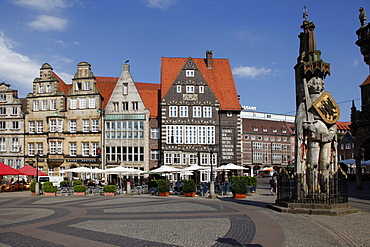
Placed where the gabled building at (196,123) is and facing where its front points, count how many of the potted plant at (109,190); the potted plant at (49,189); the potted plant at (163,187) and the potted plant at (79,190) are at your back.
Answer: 0

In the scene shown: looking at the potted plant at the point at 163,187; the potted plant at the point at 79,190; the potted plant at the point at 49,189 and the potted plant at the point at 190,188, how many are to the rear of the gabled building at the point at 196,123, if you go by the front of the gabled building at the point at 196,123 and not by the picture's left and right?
0

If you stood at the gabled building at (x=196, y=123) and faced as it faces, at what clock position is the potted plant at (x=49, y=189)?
The potted plant is roughly at 1 o'clock from the gabled building.

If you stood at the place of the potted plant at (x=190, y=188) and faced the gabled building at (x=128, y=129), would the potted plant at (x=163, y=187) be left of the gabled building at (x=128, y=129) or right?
left

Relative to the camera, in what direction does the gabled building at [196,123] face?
facing the viewer

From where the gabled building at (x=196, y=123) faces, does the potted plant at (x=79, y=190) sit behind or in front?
in front

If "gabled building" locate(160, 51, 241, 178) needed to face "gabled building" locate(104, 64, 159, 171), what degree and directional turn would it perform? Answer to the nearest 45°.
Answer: approximately 90° to its right

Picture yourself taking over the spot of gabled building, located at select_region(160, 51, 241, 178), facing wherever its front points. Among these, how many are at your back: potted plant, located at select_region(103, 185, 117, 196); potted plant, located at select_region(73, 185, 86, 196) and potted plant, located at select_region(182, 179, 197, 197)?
0

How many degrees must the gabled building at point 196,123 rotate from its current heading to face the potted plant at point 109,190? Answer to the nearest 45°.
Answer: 0° — it already faces it

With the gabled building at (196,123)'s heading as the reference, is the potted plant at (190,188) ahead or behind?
ahead

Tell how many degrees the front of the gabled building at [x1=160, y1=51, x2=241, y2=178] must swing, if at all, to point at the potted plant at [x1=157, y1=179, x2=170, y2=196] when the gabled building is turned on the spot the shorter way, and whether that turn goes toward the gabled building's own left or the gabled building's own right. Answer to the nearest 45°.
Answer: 0° — it already faces it
